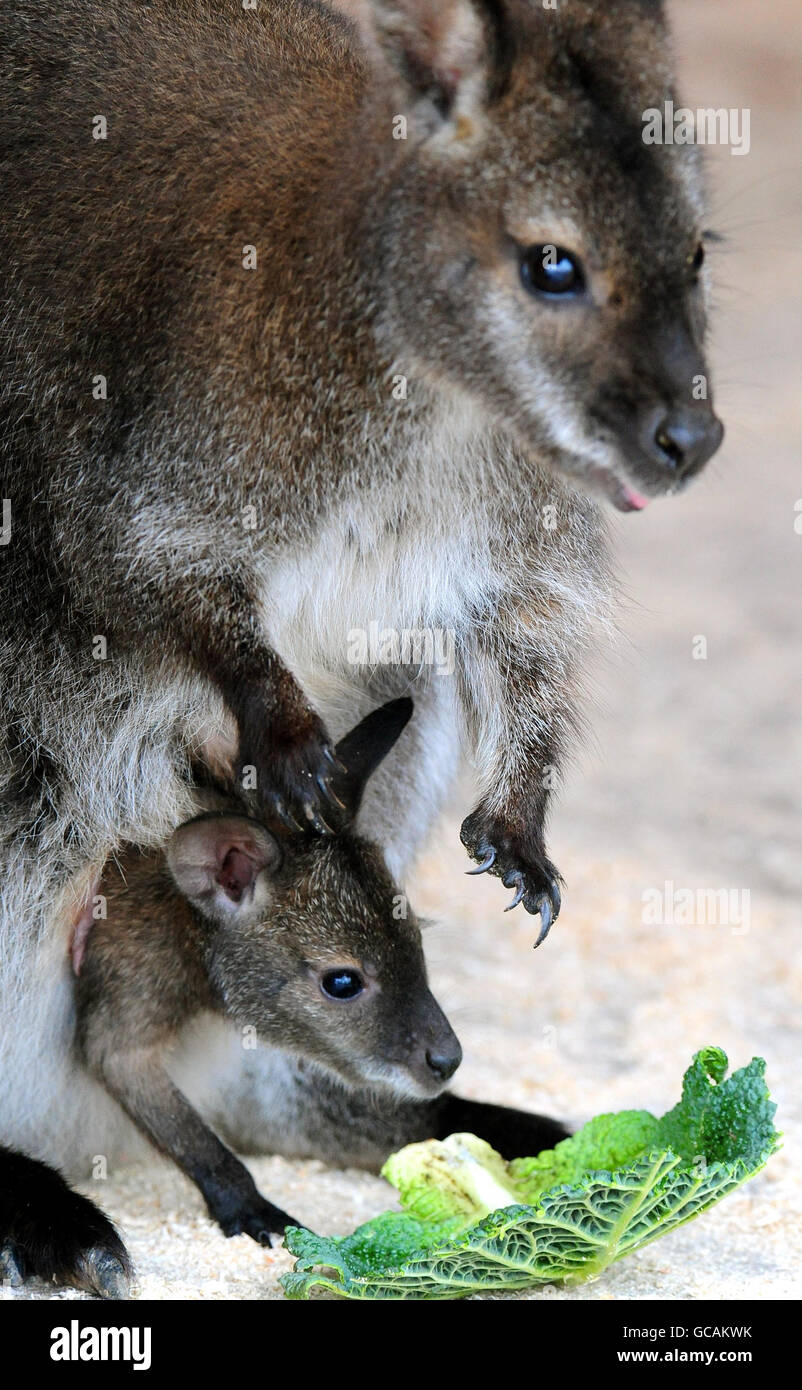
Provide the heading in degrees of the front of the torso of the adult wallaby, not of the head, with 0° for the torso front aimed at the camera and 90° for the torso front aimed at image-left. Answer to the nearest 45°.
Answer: approximately 315°
